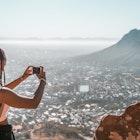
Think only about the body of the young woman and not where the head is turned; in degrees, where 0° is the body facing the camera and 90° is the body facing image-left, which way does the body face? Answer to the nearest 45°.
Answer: approximately 225°

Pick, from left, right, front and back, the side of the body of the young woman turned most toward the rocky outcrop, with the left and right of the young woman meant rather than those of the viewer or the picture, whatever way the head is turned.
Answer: front
